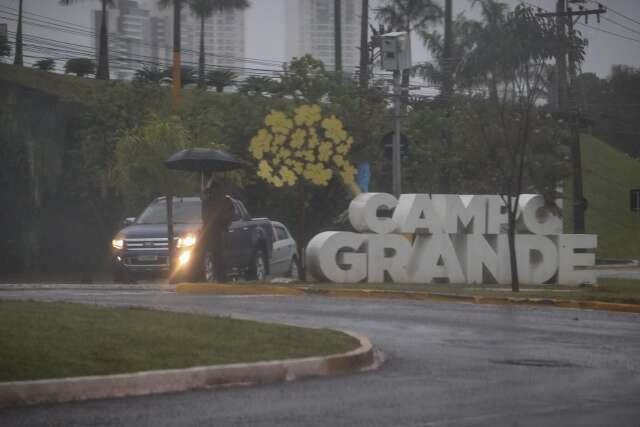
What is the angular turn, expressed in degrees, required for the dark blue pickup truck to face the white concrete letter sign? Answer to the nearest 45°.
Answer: approximately 135° to its left

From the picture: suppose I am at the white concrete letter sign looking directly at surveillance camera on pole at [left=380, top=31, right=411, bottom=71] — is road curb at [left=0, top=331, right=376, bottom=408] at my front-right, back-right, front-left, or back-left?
back-left

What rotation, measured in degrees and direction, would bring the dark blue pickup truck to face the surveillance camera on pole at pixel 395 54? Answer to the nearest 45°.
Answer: approximately 180°

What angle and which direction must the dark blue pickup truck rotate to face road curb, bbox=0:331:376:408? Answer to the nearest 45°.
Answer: approximately 45° to its left

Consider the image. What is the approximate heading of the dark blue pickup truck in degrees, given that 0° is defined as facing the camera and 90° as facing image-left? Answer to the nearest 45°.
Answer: approximately 45°

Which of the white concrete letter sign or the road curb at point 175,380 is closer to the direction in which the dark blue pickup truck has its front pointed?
the road curb

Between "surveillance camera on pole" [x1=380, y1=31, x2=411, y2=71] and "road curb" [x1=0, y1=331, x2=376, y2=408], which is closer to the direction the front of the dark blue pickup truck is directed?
the road curb

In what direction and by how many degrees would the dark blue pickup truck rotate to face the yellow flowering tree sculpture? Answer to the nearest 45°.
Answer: approximately 135° to its left
